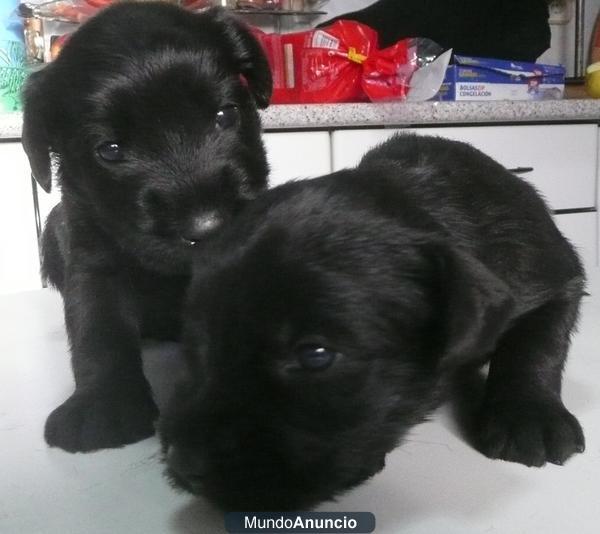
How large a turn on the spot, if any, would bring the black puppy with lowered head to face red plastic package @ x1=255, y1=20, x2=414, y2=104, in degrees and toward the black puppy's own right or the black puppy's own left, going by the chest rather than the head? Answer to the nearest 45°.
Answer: approximately 135° to the black puppy's own right

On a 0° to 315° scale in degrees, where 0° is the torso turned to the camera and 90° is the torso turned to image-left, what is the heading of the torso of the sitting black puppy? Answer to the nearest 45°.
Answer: approximately 0°

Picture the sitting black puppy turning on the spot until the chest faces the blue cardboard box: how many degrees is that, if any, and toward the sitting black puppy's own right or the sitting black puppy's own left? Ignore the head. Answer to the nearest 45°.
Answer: approximately 135° to the sitting black puppy's own left

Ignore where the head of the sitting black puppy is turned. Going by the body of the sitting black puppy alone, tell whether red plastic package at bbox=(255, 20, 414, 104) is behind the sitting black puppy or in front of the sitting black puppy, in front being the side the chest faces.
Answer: behind
